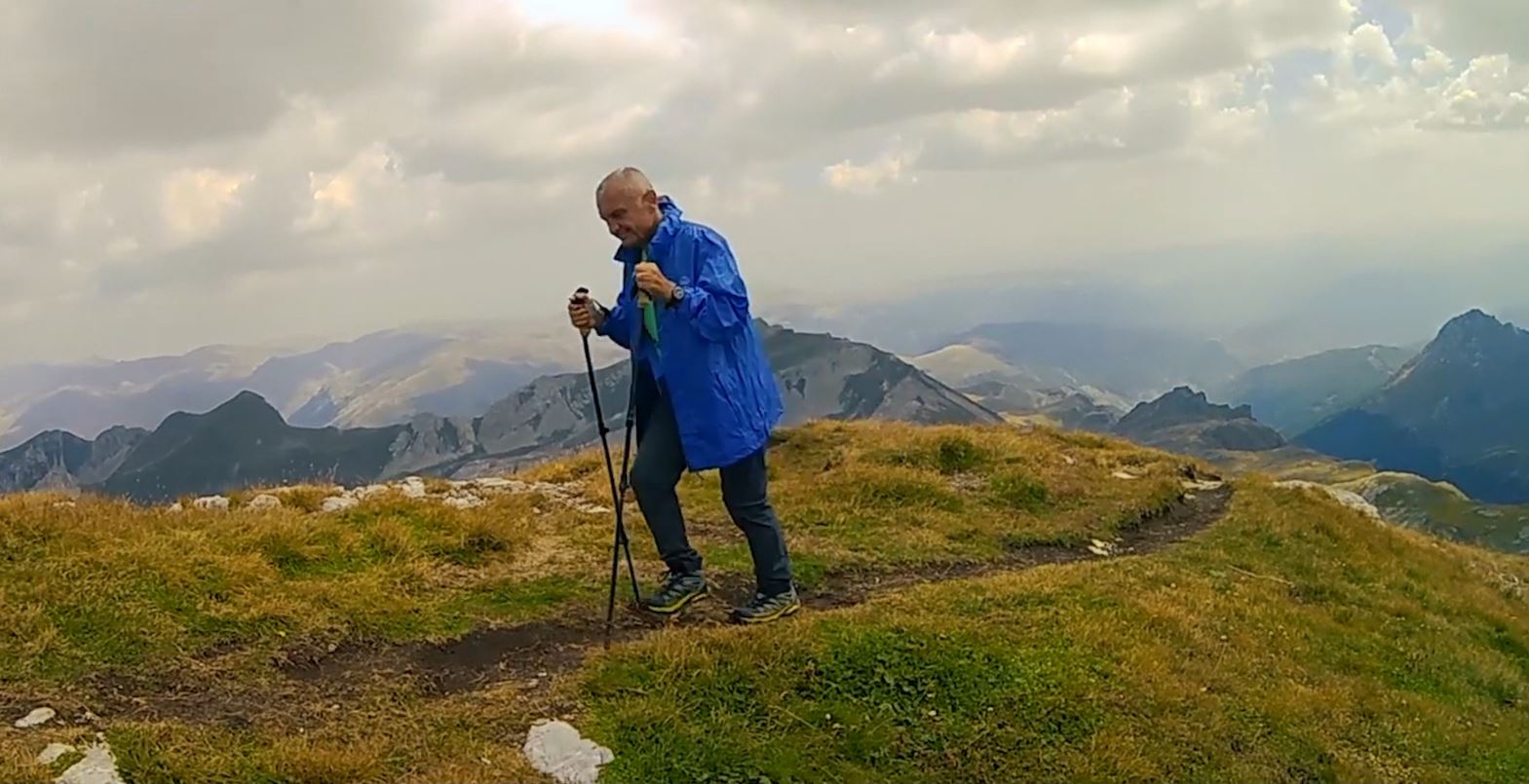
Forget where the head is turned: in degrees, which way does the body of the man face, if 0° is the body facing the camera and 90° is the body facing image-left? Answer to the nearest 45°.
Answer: approximately 45°

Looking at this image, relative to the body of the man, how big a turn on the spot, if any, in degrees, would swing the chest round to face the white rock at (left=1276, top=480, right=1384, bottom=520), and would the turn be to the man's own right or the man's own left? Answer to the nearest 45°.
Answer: approximately 180°

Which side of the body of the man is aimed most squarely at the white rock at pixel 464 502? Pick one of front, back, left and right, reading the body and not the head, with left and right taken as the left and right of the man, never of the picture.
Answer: right

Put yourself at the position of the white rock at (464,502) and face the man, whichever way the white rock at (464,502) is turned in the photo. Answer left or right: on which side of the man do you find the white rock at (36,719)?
right

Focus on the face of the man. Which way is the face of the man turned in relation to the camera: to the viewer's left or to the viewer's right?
to the viewer's left

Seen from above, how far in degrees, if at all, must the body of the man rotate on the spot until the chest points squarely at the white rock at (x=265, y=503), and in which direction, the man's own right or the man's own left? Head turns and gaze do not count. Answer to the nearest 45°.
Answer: approximately 90° to the man's own right
